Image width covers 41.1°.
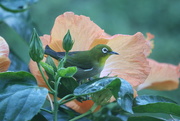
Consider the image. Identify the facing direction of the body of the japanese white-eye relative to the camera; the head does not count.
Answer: to the viewer's right
